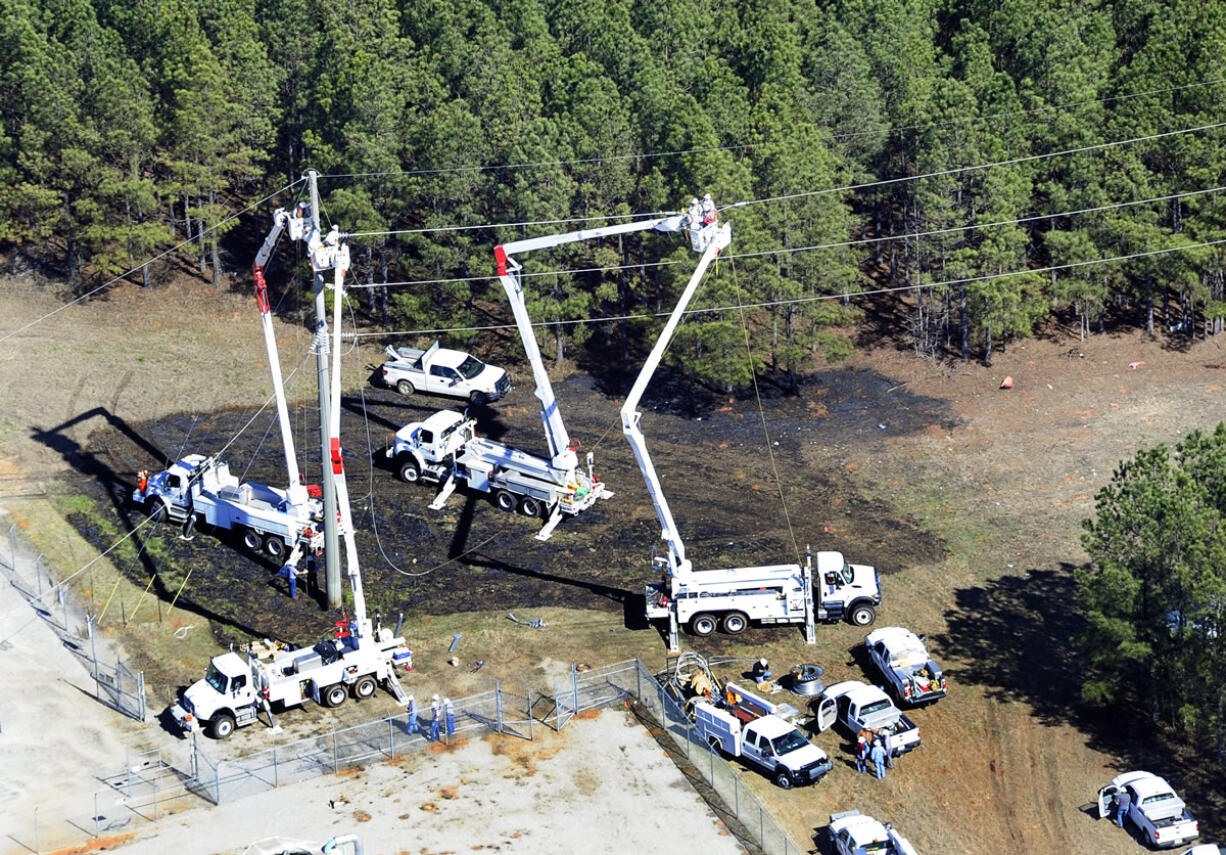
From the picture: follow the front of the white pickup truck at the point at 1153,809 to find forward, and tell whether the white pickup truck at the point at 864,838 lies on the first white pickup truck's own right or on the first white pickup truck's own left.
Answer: on the first white pickup truck's own left

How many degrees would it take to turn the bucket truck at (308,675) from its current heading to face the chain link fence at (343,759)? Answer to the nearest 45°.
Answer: approximately 45° to its left

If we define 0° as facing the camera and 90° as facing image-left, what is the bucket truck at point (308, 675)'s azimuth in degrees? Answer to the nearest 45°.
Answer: approximately 45°

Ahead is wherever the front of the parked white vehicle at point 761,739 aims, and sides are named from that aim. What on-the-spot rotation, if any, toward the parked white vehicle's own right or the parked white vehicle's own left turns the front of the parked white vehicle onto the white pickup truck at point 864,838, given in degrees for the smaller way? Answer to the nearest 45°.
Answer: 0° — it already faces it

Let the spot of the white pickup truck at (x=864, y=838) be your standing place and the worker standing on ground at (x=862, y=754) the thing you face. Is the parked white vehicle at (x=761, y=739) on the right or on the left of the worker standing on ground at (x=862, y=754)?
left

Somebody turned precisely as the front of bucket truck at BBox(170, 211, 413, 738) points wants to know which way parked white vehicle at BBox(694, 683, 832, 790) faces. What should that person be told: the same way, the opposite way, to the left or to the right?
to the left

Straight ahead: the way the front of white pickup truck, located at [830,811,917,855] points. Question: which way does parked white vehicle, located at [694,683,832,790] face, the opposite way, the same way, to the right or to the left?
the opposite way
